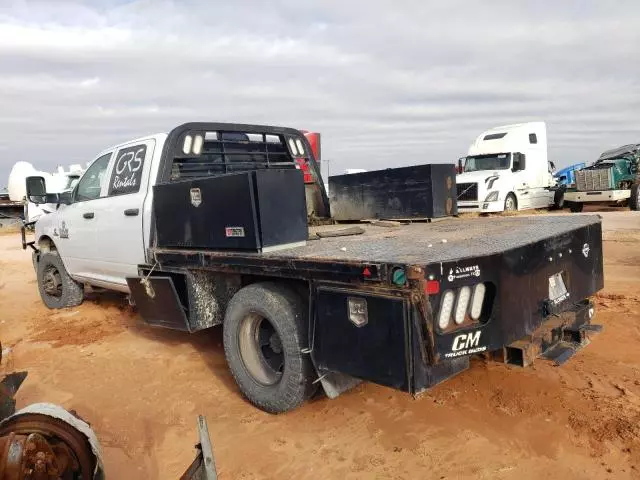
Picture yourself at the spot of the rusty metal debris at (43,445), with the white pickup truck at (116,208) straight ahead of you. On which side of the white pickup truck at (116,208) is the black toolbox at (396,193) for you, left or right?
right

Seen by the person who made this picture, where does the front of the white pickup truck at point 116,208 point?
facing away from the viewer and to the left of the viewer

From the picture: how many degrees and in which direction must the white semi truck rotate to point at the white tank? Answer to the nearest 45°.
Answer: approximately 45° to its right

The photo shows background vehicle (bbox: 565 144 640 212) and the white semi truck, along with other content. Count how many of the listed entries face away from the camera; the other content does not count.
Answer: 0

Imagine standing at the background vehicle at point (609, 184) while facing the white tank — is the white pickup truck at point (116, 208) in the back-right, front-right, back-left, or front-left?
front-left

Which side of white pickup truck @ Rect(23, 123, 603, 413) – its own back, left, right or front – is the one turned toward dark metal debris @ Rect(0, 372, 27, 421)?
left

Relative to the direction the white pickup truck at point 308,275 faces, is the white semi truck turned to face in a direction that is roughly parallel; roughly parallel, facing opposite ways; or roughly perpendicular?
roughly perpendicular

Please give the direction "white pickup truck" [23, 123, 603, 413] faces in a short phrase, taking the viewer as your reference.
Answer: facing away from the viewer and to the left of the viewer

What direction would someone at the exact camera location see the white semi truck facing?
facing the viewer and to the left of the viewer

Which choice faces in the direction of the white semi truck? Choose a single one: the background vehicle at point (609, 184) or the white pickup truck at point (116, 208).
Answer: the background vehicle

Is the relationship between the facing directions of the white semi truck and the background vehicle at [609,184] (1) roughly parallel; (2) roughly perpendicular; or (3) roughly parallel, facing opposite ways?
roughly parallel

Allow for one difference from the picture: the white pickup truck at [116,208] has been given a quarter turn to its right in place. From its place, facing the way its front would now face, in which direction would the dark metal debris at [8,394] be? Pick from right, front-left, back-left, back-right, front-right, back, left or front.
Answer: back-right

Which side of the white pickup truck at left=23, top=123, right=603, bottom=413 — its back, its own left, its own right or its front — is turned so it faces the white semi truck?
right
